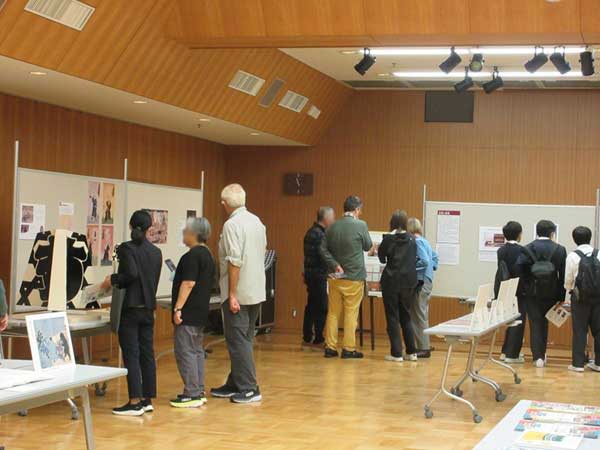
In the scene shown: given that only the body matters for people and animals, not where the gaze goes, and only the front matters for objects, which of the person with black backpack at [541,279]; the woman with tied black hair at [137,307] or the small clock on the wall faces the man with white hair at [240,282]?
the small clock on the wall

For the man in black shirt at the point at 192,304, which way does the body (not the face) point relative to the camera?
to the viewer's left

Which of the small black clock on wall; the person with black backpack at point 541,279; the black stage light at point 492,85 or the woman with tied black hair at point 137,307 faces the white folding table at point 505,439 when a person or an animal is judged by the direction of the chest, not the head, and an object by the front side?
the small black clock on wall

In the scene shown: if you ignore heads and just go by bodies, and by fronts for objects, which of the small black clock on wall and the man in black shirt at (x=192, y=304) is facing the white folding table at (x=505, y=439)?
the small black clock on wall

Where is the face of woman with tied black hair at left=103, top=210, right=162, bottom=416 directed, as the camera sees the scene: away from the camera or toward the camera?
away from the camera

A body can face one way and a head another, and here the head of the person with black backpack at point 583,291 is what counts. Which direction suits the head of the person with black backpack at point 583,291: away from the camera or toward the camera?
away from the camera

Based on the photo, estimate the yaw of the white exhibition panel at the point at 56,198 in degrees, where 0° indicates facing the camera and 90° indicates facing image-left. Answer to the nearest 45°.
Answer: approximately 315°

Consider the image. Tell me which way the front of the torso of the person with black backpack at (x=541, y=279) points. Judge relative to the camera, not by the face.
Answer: away from the camera

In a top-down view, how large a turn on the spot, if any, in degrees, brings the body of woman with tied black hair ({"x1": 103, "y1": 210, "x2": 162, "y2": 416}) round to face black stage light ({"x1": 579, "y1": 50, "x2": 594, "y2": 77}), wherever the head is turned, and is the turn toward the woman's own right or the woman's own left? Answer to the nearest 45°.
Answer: approximately 135° to the woman's own right

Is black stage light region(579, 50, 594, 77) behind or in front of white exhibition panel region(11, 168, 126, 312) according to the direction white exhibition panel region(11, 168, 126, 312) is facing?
in front

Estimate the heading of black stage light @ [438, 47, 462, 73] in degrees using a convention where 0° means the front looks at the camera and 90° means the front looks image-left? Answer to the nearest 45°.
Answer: approximately 90°

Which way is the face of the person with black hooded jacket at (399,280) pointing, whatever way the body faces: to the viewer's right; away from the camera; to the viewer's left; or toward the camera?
away from the camera
